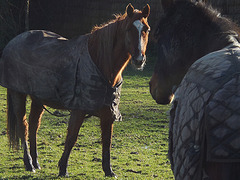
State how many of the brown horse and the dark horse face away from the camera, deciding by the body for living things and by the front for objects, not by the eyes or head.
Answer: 0

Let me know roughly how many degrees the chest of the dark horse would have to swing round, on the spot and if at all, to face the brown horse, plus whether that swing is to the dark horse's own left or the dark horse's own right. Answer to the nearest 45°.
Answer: approximately 90° to the dark horse's own right

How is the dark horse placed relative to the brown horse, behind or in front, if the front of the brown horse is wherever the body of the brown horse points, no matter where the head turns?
in front

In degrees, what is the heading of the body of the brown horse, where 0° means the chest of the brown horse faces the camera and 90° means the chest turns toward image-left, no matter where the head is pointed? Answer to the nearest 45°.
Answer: approximately 315°
